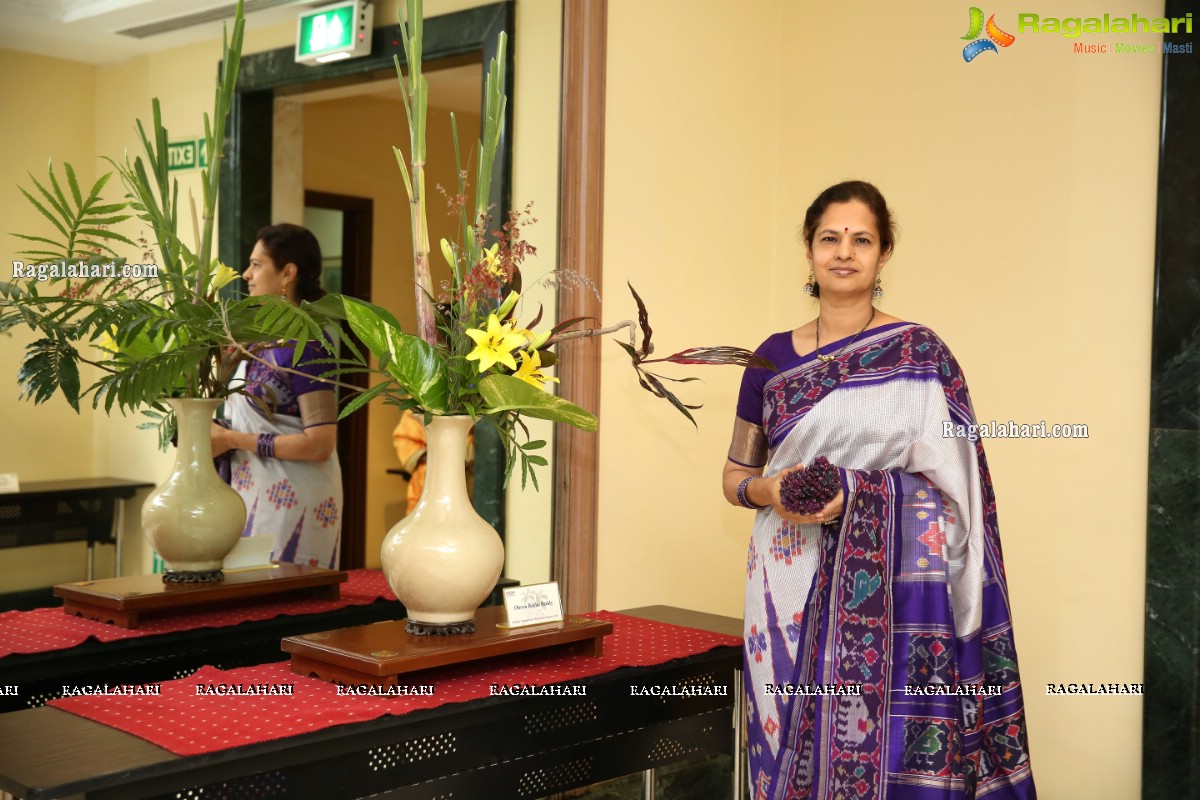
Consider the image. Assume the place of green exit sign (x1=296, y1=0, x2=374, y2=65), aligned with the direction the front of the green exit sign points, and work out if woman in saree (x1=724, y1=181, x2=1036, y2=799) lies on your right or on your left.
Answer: on your left

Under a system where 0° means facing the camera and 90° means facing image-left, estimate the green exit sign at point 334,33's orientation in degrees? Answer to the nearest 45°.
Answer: approximately 45°

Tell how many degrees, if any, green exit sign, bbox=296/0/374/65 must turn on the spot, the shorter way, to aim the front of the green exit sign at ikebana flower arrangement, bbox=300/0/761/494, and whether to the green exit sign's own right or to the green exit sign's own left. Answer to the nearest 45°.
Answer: approximately 45° to the green exit sign's own left
